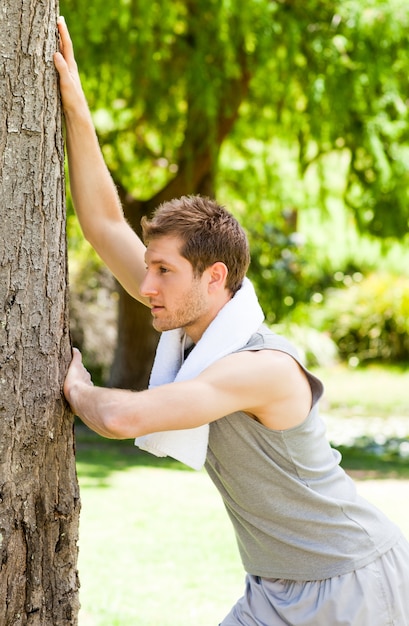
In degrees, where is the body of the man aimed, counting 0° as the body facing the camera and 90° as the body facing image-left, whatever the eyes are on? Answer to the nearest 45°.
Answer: approximately 90°

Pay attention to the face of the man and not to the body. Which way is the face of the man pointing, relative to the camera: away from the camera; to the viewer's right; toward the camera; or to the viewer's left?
to the viewer's left

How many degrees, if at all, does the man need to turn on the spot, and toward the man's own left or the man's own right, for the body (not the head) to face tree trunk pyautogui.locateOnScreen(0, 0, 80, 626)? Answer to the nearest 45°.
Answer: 0° — they already face it

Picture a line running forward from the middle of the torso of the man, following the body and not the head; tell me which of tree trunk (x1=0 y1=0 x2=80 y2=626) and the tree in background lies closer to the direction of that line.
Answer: the tree trunk

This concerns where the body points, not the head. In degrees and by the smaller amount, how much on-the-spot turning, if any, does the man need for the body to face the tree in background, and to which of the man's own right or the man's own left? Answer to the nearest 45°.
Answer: approximately 90° to the man's own right
